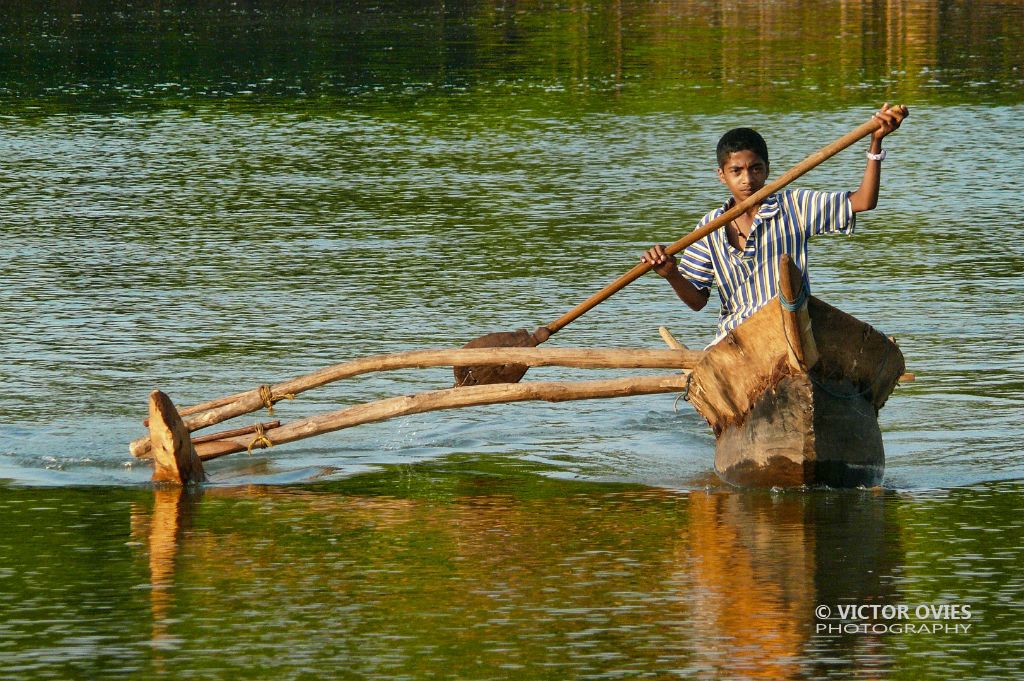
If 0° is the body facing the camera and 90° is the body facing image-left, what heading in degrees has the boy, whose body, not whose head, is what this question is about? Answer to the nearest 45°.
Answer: approximately 0°

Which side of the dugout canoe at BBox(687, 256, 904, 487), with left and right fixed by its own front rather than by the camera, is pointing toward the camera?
front
